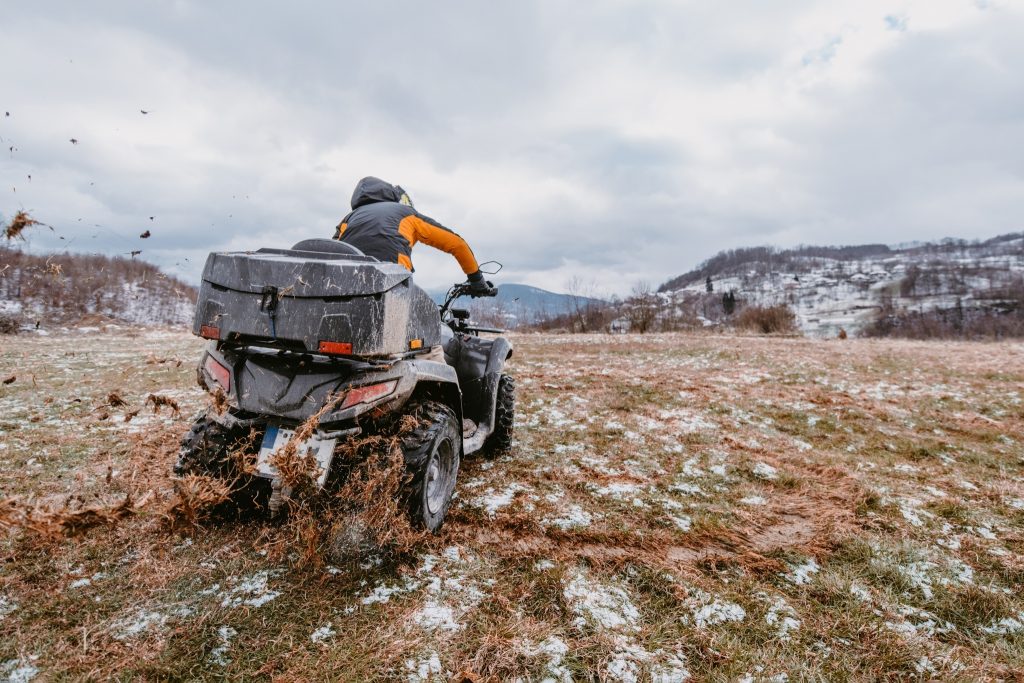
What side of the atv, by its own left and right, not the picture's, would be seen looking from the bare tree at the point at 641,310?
front

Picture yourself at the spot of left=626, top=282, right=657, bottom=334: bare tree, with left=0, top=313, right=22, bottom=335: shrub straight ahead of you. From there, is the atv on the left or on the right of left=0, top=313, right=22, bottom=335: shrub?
left

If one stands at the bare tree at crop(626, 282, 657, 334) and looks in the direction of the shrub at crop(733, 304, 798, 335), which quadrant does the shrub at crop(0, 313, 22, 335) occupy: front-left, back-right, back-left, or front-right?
back-right

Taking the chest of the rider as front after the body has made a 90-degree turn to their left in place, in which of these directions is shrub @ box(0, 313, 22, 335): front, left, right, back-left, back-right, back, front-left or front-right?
front

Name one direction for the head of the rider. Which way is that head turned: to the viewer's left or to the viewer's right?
to the viewer's right

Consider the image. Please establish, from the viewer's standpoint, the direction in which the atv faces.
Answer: facing away from the viewer and to the right of the viewer

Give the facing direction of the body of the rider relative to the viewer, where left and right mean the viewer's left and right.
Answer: facing away from the viewer and to the right of the viewer

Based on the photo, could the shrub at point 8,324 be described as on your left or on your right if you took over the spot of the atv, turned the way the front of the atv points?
on your left

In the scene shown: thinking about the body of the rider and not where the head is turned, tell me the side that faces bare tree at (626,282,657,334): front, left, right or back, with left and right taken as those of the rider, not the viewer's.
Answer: front

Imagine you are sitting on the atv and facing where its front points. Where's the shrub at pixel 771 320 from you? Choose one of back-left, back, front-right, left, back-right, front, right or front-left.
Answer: front
